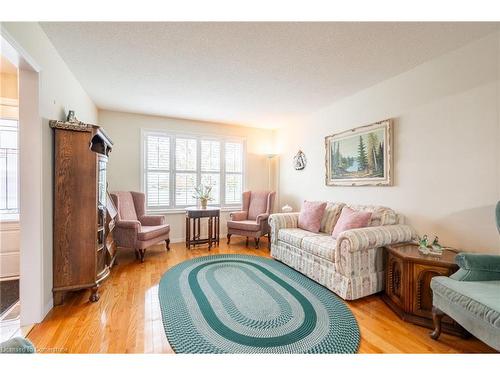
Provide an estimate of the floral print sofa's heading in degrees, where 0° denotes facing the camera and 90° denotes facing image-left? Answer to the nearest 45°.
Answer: approximately 45°

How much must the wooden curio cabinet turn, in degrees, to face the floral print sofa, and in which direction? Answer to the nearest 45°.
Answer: approximately 45° to its right

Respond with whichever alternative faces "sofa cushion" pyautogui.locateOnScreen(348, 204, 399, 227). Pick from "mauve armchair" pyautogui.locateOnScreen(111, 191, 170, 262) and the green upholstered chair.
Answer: the mauve armchair

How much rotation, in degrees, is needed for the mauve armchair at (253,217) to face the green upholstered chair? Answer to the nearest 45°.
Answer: approximately 90° to its left

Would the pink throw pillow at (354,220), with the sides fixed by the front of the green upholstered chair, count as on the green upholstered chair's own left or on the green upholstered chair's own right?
on the green upholstered chair's own right

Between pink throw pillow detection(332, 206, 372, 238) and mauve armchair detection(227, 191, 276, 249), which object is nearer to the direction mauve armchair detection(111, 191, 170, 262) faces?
the pink throw pillow

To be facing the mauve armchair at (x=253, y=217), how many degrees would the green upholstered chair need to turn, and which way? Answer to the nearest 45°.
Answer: approximately 45° to its right

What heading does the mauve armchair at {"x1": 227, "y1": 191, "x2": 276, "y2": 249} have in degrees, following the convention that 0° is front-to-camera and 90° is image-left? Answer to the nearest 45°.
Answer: approximately 45°

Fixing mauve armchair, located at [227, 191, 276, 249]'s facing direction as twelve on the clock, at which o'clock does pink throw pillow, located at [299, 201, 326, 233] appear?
The pink throw pillow is roughly at 9 o'clock from the mauve armchair.

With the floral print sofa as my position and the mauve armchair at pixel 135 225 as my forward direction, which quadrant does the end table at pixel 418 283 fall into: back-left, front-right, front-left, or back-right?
back-left

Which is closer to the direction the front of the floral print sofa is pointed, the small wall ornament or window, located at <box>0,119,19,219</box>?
the window

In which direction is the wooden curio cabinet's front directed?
to the viewer's right

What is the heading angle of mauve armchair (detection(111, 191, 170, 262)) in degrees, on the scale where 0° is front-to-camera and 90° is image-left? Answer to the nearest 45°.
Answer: approximately 315°

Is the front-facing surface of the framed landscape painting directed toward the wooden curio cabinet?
yes

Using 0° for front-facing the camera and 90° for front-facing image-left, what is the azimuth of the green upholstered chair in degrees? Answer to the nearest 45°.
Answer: approximately 45°
